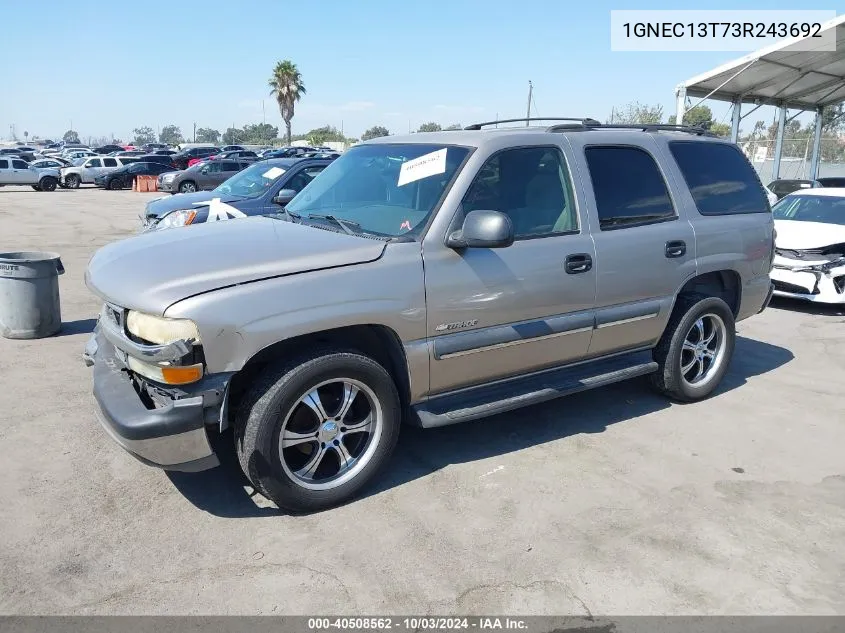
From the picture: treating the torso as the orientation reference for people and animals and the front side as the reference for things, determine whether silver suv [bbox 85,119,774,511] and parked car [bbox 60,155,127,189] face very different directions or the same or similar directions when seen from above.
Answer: same or similar directions

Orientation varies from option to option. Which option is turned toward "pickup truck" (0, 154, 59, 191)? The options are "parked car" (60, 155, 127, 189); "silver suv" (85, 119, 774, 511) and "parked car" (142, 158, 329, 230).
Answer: "parked car" (60, 155, 127, 189)

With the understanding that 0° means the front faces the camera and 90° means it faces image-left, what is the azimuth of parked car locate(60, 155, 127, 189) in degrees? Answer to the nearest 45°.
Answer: approximately 45°

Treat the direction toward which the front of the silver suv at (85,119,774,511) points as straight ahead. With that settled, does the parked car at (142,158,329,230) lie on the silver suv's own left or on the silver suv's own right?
on the silver suv's own right

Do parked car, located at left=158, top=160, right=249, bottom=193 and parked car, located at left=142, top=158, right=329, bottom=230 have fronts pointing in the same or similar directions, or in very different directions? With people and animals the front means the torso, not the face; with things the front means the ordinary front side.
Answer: same or similar directions

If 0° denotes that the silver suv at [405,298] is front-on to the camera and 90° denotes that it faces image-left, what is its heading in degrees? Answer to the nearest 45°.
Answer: approximately 45°

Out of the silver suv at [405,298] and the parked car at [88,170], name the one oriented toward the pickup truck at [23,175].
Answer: the parked car

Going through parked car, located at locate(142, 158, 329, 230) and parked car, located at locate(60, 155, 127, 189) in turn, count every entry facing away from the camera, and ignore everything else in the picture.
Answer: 0

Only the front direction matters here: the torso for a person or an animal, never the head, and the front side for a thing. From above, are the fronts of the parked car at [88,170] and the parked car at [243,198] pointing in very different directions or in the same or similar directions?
same or similar directions

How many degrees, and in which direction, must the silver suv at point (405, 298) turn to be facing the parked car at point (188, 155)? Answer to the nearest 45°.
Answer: approximately 135° to its right

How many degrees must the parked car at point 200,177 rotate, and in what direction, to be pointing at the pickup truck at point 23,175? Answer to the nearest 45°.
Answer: approximately 90° to its right

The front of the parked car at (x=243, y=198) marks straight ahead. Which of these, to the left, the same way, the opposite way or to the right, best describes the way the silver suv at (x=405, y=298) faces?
the same way

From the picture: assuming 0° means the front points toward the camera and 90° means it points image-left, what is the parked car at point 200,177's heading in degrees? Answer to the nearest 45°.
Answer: approximately 45°
